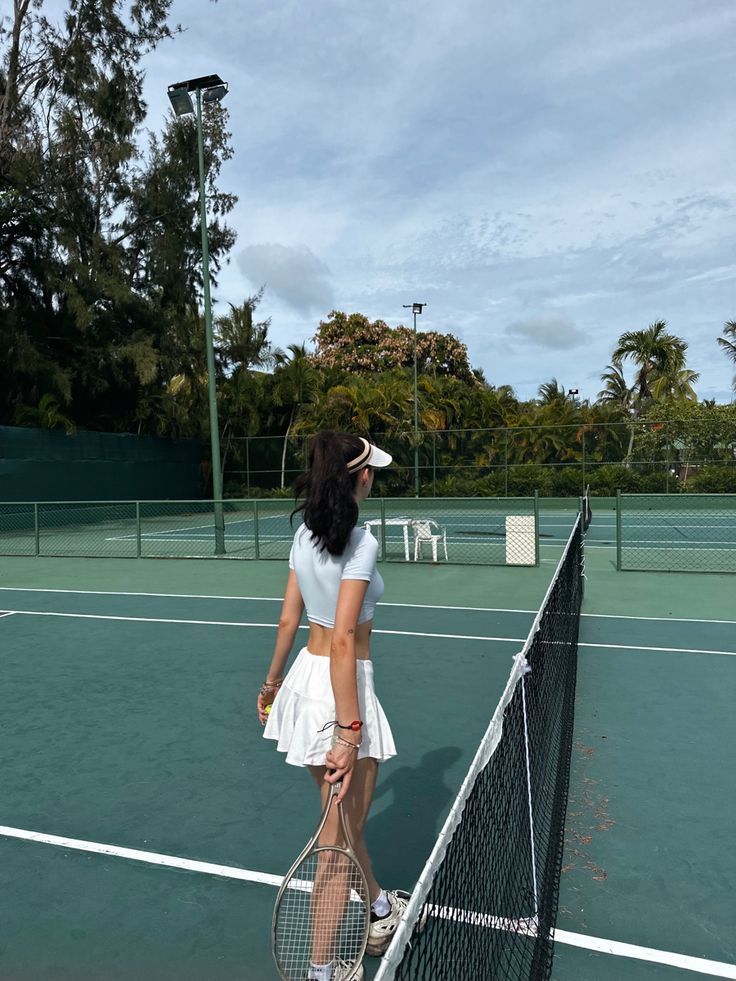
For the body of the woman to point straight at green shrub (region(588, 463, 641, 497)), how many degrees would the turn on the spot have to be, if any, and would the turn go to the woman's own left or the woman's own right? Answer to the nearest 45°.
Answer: approximately 45° to the woman's own left

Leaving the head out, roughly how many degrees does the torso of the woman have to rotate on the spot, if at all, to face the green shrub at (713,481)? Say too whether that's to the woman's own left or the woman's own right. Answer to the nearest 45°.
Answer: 0° — they already face it

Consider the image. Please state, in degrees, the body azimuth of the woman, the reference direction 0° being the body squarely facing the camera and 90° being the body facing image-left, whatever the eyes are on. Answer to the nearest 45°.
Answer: approximately 225°

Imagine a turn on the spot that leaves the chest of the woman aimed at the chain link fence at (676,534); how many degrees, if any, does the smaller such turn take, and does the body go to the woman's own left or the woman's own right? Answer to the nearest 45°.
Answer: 0° — they already face it

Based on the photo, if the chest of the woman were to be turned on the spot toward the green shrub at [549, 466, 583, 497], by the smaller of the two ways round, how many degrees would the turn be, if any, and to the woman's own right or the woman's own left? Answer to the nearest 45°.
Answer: approximately 45° to the woman's own left

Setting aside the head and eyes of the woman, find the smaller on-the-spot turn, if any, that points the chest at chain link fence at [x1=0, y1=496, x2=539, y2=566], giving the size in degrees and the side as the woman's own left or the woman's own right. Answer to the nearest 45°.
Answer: approximately 45° to the woman's own left
